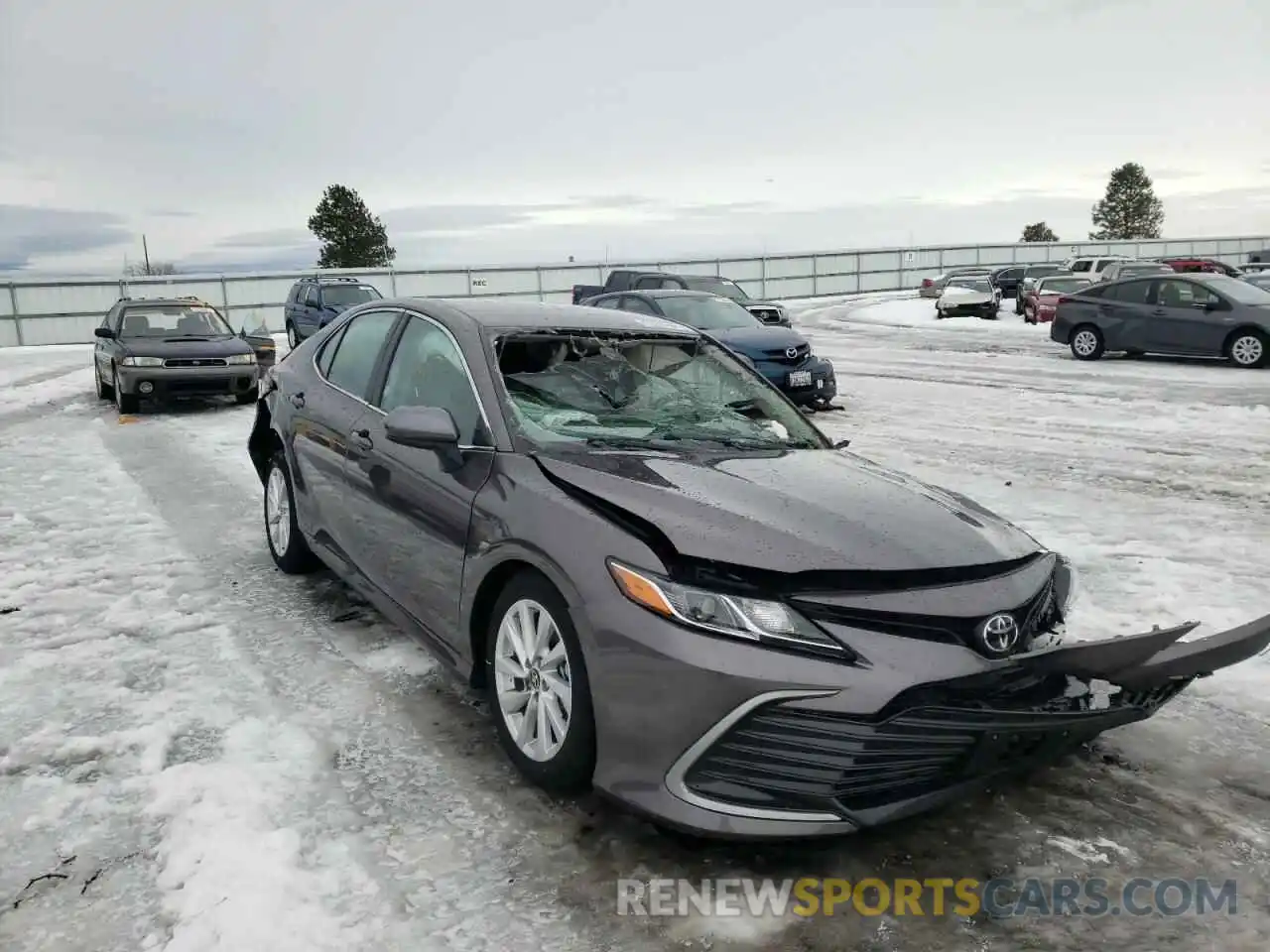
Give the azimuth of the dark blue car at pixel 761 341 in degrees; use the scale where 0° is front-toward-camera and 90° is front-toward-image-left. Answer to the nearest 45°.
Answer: approximately 315°

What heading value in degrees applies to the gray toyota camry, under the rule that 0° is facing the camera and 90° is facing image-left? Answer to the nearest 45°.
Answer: approximately 315°

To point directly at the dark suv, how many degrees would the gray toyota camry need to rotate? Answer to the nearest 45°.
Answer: approximately 180°

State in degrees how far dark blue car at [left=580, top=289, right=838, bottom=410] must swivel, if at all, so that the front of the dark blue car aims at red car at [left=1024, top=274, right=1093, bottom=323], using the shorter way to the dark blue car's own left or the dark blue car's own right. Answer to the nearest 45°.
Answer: approximately 90° to the dark blue car's own left

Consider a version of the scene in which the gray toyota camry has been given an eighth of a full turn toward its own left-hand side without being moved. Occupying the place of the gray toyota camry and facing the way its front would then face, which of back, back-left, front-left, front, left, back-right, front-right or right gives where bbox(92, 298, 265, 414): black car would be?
back-left

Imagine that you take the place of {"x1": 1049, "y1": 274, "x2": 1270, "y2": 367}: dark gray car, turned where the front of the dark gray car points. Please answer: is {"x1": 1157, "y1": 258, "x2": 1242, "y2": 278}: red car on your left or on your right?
on your left

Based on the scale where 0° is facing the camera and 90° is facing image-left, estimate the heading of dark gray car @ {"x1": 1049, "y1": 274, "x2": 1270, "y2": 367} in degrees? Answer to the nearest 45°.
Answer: approximately 270°

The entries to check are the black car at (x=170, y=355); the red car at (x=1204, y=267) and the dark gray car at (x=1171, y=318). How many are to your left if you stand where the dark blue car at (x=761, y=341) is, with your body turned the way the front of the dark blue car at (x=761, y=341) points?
2
